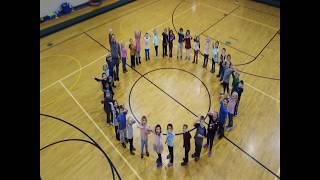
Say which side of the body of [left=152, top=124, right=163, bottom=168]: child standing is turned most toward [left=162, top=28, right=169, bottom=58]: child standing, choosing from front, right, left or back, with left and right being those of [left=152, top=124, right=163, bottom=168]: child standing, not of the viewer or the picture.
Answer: back

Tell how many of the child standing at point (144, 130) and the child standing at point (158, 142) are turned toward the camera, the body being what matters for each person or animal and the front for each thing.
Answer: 2

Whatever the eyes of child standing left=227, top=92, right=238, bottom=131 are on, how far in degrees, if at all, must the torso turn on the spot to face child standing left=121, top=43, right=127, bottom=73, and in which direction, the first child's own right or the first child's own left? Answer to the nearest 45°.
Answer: approximately 90° to the first child's own right

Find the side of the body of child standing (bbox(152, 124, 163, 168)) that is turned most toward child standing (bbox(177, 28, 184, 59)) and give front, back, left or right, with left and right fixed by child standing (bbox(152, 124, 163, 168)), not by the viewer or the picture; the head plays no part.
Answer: back

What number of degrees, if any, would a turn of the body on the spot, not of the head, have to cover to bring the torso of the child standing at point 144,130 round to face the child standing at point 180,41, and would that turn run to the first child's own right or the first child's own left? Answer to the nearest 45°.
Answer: approximately 180°

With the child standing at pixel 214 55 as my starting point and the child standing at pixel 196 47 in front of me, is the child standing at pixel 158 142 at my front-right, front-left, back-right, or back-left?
back-left

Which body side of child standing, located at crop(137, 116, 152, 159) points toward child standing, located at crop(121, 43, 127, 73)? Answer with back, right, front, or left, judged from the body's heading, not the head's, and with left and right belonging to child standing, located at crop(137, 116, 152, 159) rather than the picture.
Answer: back
